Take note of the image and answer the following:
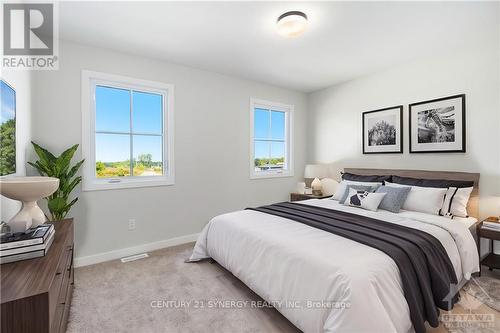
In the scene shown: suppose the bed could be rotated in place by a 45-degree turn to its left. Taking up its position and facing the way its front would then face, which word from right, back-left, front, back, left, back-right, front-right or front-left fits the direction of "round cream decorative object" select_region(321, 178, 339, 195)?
back

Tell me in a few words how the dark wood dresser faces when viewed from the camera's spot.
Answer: facing to the right of the viewer

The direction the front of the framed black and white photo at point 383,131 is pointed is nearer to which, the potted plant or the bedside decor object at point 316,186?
the potted plant

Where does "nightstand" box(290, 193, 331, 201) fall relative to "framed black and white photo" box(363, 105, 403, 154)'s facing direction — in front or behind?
in front

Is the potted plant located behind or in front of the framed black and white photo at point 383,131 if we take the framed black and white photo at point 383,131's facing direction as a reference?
in front

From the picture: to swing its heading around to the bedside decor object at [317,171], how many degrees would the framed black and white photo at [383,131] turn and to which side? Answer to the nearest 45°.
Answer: approximately 45° to its right

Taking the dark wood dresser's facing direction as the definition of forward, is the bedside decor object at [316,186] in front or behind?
in front

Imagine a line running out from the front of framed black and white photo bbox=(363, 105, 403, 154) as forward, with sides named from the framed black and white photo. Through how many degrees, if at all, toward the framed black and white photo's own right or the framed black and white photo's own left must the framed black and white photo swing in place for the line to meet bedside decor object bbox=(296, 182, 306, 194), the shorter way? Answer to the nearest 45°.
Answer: approximately 45° to the framed black and white photo's own right

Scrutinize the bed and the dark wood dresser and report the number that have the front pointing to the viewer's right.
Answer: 1
